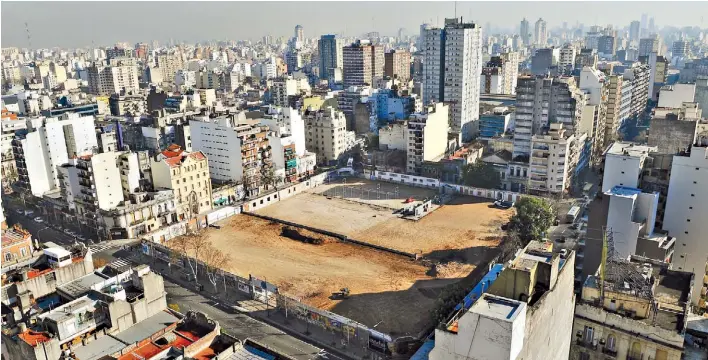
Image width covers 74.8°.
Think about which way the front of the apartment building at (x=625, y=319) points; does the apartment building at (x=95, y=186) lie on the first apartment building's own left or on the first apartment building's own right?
on the first apartment building's own right

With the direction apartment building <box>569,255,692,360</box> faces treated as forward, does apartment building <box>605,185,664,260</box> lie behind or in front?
behind
